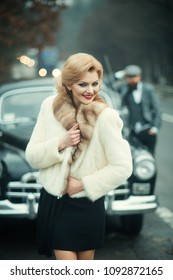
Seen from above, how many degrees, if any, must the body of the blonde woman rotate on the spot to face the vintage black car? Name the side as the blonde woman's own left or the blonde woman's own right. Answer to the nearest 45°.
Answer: approximately 180°

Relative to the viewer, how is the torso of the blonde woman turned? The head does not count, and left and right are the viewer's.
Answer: facing the viewer

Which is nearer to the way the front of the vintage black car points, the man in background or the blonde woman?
the blonde woman

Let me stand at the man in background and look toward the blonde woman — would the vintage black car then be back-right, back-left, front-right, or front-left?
front-right

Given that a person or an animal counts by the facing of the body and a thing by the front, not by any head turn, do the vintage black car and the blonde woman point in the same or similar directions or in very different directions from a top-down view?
same or similar directions

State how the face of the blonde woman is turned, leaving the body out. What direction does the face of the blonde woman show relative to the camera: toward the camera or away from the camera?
toward the camera

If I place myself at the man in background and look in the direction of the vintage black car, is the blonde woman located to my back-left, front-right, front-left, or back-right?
front-left

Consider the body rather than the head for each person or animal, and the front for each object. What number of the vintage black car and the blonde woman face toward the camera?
2

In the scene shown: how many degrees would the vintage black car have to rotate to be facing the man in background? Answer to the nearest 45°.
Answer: approximately 135° to its left

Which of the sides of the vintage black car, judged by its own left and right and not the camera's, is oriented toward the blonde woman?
front

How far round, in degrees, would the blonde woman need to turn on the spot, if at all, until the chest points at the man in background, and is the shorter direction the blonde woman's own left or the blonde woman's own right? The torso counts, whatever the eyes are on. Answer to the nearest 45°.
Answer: approximately 180°
